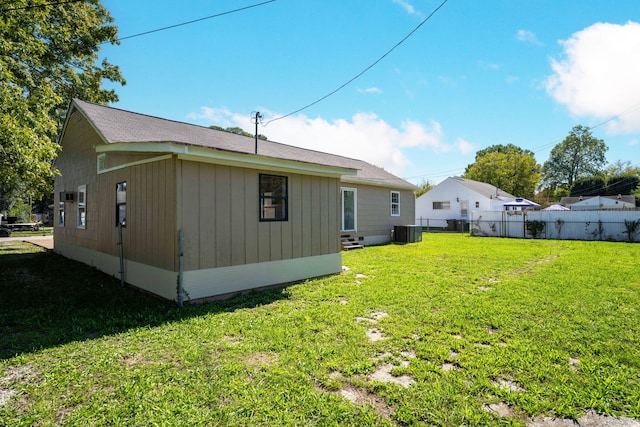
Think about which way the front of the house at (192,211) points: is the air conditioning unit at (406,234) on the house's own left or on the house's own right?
on the house's own right

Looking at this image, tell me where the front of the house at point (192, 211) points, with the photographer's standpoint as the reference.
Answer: facing away from the viewer and to the left of the viewer

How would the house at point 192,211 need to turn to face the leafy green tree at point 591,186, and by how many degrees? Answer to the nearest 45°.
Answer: approximately 90° to its right

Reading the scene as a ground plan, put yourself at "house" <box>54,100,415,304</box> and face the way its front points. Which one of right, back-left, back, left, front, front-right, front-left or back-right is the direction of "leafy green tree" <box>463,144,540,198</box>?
right

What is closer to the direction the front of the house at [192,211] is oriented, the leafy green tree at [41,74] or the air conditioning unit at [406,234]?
the leafy green tree

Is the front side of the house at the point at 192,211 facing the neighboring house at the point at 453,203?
no

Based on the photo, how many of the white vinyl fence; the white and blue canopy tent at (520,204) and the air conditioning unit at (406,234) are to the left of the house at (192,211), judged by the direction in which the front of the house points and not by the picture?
0

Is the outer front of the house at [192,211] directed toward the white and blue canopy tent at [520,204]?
no

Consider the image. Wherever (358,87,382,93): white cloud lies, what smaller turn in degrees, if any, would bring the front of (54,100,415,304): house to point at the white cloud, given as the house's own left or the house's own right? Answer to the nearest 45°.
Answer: approximately 90° to the house's own right
